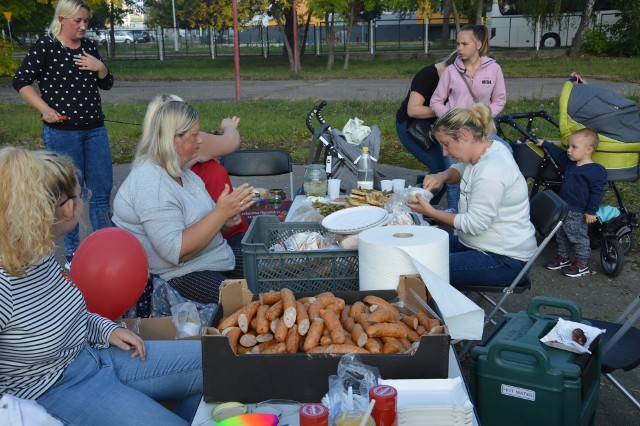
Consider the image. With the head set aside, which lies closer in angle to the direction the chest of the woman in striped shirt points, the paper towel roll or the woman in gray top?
the paper towel roll

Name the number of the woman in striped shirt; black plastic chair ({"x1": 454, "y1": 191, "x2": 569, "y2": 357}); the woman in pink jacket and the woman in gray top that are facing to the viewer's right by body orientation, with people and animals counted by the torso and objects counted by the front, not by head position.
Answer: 2

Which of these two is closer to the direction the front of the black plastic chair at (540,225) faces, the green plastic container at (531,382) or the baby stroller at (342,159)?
the baby stroller

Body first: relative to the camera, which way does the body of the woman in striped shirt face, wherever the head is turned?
to the viewer's right

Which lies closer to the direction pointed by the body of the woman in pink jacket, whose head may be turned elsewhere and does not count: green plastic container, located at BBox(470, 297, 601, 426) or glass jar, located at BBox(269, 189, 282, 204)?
the green plastic container

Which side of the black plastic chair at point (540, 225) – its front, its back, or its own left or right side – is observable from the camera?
left

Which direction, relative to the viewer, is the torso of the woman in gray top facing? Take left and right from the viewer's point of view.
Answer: facing to the right of the viewer

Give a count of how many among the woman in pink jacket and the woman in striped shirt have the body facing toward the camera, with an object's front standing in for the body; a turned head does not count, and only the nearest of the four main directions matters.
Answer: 1

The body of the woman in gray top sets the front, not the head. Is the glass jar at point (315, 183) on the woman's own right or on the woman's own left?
on the woman's own left

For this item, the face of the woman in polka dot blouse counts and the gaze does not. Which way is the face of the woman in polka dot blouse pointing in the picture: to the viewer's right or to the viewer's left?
to the viewer's right

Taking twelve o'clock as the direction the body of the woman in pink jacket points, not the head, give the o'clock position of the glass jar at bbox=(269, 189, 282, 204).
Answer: The glass jar is roughly at 2 o'clock from the woman in pink jacket.

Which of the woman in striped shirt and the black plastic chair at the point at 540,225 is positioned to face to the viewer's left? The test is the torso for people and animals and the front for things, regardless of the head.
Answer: the black plastic chair

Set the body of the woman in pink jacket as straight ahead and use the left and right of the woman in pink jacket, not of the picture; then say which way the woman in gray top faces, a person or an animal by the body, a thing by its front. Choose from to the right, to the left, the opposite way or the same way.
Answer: to the left

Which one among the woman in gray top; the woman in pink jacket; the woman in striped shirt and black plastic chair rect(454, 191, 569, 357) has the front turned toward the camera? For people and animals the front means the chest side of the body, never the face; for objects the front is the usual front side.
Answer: the woman in pink jacket

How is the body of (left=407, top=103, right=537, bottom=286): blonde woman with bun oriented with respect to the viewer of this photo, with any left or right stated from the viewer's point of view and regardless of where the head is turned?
facing to the left of the viewer
